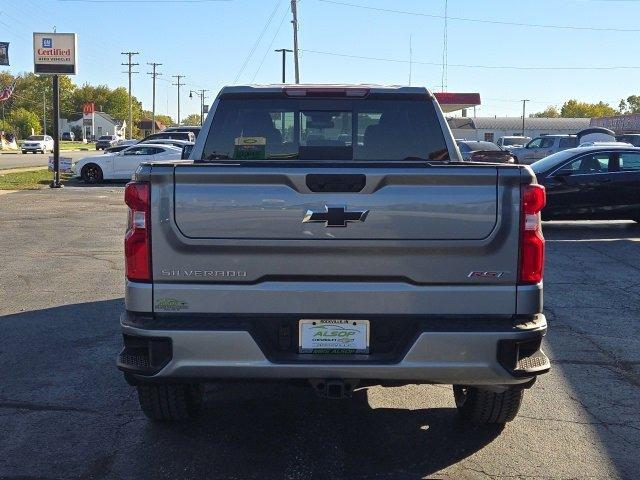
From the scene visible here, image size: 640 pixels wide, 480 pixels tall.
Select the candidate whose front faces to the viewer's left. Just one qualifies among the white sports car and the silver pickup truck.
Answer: the white sports car

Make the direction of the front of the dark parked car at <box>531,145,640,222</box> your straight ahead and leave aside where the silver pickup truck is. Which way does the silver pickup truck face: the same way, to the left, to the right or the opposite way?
to the right

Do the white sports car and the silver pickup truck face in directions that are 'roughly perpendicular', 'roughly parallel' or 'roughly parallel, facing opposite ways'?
roughly perpendicular

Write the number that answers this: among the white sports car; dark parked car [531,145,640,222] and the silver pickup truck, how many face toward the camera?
0

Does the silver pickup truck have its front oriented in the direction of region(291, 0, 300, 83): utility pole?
yes

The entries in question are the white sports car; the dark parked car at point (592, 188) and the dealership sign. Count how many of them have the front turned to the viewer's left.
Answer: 2

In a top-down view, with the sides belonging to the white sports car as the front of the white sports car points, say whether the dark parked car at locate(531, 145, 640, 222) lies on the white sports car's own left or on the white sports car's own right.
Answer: on the white sports car's own left

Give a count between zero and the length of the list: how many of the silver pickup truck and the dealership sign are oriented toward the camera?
1

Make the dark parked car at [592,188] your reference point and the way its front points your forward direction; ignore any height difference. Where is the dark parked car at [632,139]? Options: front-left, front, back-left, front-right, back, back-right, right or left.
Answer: right

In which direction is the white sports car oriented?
to the viewer's left

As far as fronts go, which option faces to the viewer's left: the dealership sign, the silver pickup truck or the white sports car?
the white sports car

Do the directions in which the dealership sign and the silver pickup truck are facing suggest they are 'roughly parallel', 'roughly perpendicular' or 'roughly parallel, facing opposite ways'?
roughly parallel, facing opposite ways

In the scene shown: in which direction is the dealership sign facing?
toward the camera

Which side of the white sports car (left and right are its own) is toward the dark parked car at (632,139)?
back

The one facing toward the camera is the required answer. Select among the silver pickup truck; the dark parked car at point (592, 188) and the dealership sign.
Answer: the dealership sign

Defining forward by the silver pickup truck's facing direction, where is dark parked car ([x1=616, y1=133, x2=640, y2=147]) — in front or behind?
in front

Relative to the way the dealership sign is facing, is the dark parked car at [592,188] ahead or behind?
ahead

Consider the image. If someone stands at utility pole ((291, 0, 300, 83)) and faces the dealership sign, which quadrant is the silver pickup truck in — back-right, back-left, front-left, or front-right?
front-left

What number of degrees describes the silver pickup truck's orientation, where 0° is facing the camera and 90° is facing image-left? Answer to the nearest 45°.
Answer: approximately 180°

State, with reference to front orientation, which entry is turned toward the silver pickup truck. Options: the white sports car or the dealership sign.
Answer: the dealership sign

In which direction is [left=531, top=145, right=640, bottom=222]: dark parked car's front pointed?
to the viewer's left
